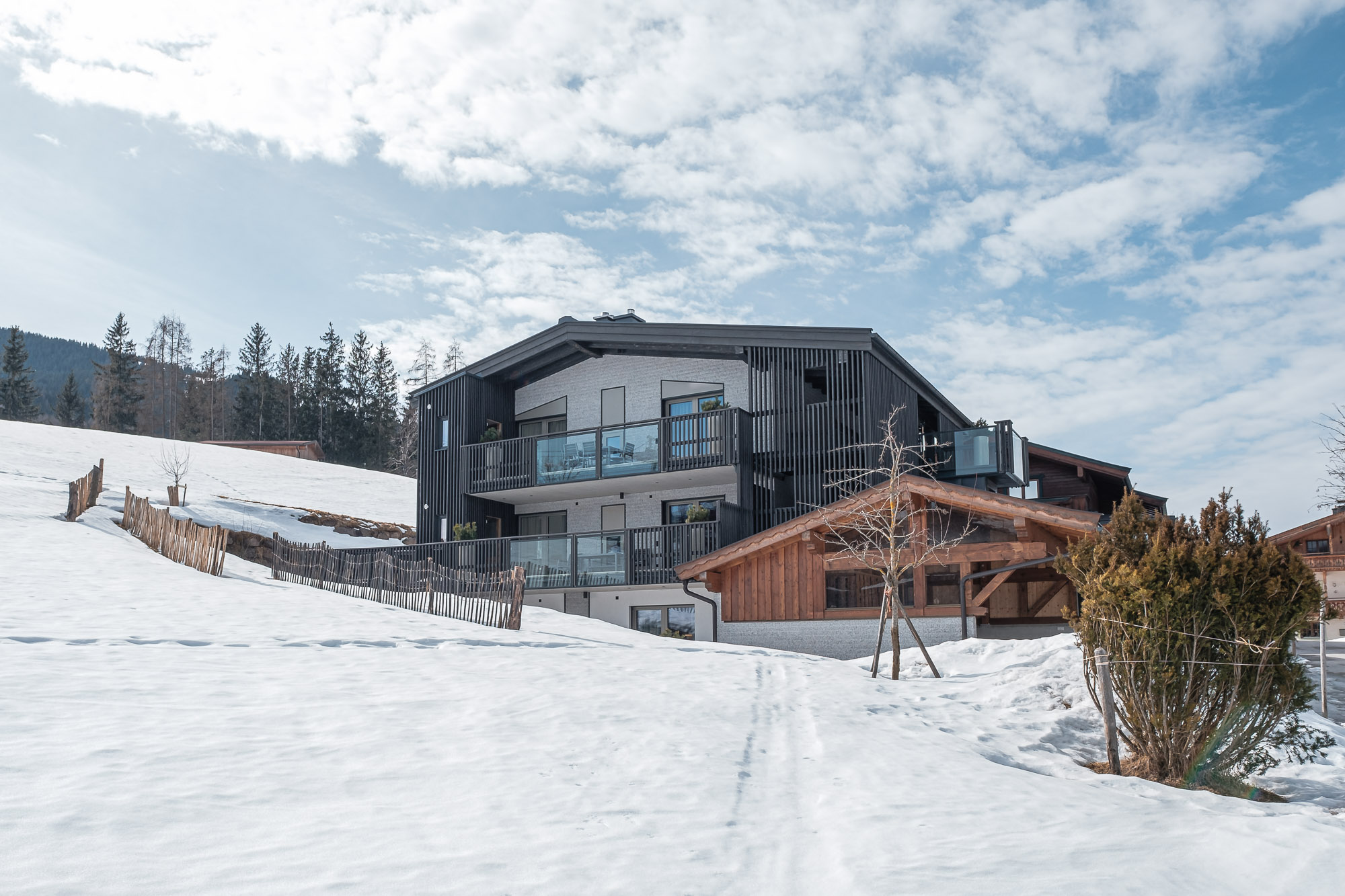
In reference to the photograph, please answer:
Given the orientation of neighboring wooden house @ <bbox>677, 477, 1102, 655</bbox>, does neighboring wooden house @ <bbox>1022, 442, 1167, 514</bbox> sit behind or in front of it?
behind

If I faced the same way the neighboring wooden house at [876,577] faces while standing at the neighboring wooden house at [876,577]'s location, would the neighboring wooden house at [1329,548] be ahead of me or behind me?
behind

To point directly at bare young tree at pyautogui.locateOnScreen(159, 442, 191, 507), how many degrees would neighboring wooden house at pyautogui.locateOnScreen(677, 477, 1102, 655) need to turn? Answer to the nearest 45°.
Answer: approximately 135° to its right

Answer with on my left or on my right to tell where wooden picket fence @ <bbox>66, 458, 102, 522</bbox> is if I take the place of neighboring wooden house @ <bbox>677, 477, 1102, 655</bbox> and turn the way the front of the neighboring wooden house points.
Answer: on my right

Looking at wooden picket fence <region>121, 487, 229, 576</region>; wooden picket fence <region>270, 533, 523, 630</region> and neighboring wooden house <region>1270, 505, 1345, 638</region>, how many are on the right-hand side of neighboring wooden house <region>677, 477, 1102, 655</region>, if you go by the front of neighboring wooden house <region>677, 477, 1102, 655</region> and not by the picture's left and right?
2

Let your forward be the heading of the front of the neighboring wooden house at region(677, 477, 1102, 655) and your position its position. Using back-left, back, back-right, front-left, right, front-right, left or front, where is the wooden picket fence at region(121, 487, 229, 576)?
right

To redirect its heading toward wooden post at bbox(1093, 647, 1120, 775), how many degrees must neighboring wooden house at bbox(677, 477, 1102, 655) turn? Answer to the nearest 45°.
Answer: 0° — it already faces it

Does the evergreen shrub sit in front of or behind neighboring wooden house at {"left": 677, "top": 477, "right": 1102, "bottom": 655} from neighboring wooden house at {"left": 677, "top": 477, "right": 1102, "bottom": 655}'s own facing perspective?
in front

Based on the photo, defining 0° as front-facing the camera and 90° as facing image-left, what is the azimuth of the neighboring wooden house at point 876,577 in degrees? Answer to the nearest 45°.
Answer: approximately 0°

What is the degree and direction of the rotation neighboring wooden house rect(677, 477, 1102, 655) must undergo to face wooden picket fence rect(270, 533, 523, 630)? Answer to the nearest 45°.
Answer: approximately 90° to its right
